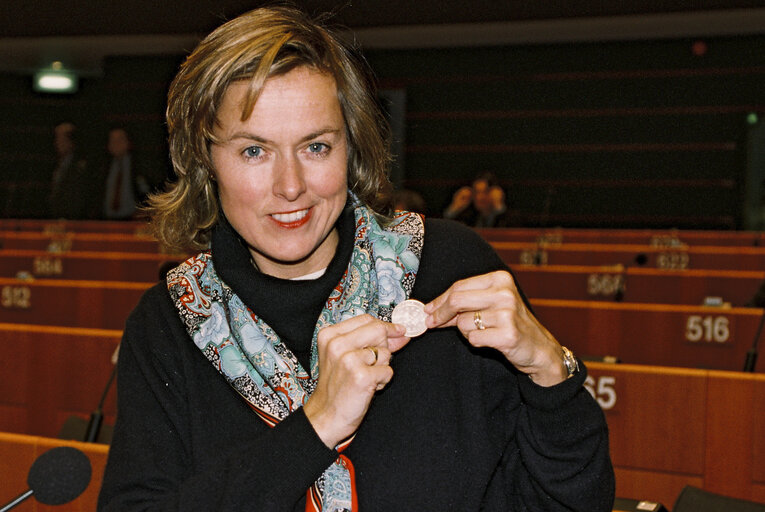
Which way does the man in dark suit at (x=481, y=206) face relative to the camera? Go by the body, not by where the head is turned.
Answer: toward the camera

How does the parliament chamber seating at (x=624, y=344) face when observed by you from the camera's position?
facing the viewer

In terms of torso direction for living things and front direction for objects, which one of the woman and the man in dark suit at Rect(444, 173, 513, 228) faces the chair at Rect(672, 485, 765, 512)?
the man in dark suit

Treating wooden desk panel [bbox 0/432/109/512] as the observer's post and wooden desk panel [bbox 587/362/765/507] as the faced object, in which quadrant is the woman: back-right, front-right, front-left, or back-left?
front-right

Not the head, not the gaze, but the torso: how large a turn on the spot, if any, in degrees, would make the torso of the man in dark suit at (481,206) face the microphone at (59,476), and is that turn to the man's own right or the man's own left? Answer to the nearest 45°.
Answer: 0° — they already face it

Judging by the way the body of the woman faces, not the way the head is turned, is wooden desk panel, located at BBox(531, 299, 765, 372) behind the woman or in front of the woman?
behind

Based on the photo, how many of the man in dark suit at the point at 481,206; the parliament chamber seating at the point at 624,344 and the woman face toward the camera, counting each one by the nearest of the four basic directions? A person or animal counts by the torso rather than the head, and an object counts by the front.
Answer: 3

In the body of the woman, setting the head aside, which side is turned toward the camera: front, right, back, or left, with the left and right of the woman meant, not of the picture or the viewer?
front

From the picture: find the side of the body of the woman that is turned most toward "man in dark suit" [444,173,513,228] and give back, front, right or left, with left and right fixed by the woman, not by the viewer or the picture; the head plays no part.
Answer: back

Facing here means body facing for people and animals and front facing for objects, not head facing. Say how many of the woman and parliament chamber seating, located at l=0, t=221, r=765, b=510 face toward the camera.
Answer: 2

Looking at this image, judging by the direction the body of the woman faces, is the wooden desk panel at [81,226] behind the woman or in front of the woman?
behind

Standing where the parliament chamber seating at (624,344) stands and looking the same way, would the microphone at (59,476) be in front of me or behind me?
in front

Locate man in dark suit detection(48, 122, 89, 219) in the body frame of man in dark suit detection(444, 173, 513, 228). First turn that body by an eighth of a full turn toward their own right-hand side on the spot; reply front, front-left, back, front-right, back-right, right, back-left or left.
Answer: front-right
